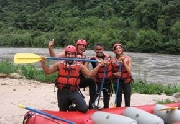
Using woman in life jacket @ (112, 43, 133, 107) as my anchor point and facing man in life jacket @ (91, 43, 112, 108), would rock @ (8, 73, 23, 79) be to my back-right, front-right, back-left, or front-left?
front-right

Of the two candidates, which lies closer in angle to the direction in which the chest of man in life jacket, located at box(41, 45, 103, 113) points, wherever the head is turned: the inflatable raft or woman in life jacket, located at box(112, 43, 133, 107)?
the inflatable raft

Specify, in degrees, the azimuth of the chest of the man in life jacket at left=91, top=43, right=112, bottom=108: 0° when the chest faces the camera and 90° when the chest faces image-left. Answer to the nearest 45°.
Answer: approximately 0°

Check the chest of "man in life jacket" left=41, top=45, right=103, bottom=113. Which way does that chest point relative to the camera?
toward the camera

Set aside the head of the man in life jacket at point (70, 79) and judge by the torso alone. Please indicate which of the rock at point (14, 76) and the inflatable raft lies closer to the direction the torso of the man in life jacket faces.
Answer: the inflatable raft

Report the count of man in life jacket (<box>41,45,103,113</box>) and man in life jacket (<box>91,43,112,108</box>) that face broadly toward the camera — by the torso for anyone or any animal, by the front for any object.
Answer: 2

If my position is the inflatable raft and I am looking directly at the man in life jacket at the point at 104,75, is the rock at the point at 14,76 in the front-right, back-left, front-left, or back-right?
front-left

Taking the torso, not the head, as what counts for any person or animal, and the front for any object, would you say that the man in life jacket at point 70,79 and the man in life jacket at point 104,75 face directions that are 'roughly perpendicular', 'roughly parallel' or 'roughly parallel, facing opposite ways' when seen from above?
roughly parallel

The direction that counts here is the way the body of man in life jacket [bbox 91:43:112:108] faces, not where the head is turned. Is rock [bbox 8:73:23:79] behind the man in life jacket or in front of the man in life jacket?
behind

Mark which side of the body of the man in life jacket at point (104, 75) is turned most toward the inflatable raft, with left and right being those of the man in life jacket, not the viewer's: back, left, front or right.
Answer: front

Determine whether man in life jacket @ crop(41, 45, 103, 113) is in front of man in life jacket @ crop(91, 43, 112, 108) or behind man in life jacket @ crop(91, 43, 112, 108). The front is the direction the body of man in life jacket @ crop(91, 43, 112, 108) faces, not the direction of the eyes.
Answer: in front

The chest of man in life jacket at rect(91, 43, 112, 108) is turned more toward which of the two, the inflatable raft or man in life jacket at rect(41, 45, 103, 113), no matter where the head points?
the inflatable raft
